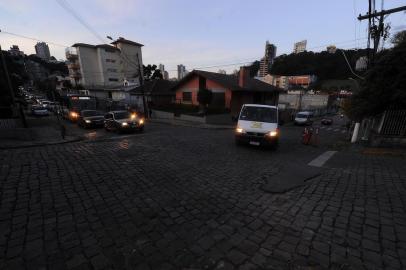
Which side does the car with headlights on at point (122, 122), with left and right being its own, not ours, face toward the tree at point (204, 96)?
left

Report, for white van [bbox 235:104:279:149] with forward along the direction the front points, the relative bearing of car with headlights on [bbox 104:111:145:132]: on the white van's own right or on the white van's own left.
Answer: on the white van's own right

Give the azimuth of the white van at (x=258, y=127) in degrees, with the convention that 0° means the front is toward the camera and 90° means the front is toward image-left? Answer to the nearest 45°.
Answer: approximately 0°

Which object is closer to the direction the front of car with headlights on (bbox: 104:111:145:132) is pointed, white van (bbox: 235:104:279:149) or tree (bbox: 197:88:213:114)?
the white van

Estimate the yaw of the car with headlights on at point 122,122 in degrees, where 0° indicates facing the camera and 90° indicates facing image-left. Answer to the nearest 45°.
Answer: approximately 315°

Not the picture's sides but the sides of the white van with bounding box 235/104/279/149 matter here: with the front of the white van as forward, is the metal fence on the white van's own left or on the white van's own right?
on the white van's own left

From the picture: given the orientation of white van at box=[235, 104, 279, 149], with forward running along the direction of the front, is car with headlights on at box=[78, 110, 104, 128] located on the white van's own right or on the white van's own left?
on the white van's own right

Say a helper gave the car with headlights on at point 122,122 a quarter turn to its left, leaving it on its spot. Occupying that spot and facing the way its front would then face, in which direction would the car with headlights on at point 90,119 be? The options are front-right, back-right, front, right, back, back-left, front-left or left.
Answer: left

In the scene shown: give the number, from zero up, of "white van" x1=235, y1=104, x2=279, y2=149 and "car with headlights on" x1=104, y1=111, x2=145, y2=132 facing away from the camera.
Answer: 0
